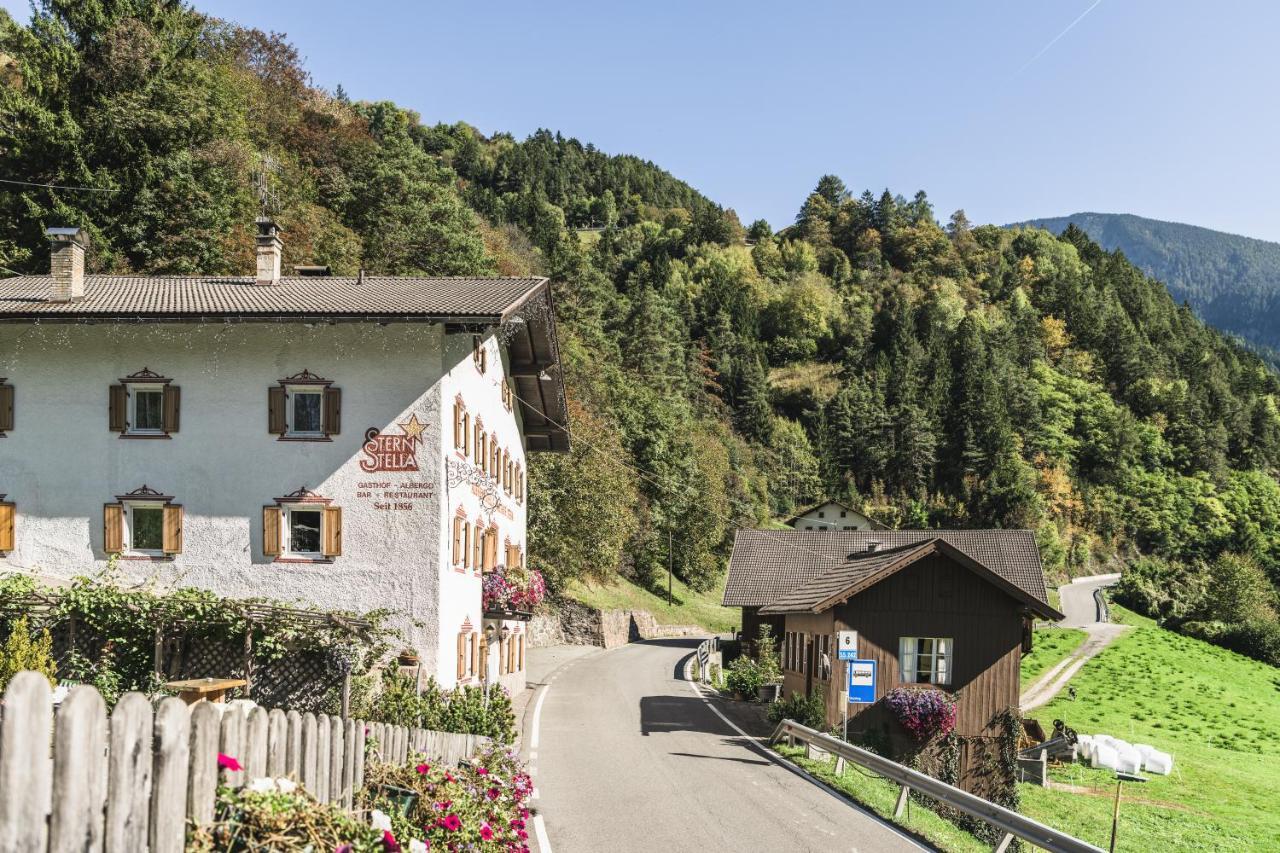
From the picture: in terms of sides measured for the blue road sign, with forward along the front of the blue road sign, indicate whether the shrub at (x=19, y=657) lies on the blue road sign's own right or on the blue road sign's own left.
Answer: on the blue road sign's own right

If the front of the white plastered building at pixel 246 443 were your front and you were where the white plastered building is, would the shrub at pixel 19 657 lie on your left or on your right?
on your right

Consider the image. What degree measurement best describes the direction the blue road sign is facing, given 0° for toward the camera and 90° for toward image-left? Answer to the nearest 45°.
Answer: approximately 0°
